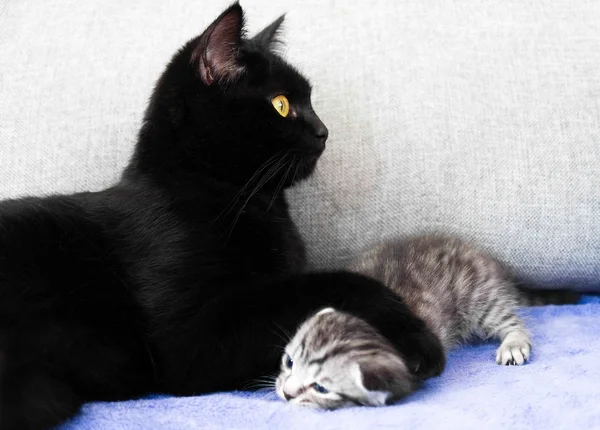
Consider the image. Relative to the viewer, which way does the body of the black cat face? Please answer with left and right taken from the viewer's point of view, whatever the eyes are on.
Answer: facing to the right of the viewer

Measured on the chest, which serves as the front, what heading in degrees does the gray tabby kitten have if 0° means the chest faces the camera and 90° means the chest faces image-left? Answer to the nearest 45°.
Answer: approximately 45°

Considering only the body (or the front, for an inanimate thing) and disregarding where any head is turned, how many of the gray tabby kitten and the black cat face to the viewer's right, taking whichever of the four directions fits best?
1
